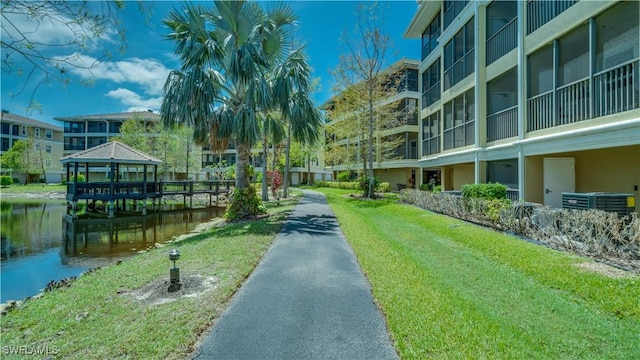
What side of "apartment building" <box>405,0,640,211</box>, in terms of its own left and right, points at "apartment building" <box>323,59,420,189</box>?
right

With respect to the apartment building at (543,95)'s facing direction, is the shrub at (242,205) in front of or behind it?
in front

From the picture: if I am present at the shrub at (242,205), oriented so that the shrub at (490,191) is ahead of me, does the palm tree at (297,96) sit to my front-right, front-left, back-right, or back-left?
front-left

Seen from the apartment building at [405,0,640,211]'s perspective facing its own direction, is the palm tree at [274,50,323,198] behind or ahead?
ahead

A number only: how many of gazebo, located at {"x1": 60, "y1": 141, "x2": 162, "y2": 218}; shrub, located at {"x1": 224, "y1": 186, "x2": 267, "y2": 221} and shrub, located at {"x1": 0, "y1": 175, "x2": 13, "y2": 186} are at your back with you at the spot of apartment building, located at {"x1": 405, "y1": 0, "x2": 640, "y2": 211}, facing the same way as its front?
0

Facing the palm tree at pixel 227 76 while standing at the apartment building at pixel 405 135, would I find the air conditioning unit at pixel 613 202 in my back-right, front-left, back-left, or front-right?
front-left

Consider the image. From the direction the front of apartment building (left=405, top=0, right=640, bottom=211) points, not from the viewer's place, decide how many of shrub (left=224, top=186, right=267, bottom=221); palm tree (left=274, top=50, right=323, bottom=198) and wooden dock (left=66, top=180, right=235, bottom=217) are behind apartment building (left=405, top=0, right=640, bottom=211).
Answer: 0

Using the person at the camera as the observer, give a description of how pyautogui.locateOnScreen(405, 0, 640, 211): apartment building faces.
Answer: facing the viewer and to the left of the viewer
